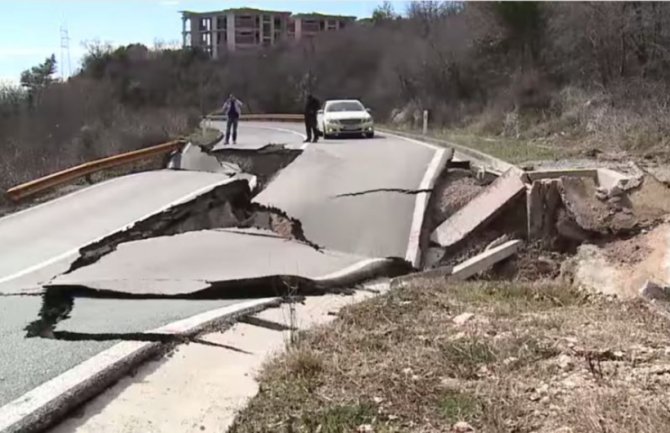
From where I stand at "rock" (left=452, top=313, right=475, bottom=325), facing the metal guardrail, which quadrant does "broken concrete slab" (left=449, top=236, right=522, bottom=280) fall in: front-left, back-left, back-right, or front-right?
front-right

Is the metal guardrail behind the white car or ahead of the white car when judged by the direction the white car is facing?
ahead

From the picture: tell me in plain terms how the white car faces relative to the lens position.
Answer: facing the viewer

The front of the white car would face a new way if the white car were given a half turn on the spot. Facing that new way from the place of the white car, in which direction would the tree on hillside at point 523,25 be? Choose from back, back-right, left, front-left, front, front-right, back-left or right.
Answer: front-right

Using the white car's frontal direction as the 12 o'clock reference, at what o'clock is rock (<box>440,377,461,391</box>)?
The rock is roughly at 12 o'clock from the white car.

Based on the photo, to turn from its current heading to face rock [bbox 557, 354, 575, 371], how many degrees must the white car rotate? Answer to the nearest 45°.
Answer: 0° — it already faces it

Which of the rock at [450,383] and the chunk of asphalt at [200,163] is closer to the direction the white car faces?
the rock

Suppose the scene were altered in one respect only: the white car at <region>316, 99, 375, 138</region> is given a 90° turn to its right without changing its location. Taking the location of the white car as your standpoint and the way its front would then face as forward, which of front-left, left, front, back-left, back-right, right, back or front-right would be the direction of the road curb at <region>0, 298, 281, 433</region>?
left

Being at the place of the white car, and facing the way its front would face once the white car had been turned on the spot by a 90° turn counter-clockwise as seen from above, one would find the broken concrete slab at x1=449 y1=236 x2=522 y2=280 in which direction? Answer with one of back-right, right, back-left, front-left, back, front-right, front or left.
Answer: right

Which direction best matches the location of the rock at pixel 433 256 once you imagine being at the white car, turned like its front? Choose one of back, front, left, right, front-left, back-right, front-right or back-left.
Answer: front

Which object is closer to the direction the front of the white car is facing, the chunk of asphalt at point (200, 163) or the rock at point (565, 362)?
the rock

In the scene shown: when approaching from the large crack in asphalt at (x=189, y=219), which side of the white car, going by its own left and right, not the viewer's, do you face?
front

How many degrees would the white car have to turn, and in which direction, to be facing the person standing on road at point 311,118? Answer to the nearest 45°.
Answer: approximately 45° to its right

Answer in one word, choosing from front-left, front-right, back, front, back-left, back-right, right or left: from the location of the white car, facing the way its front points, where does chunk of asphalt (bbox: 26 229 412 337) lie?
front

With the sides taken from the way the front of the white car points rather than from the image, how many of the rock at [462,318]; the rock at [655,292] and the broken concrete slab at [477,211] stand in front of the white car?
3
